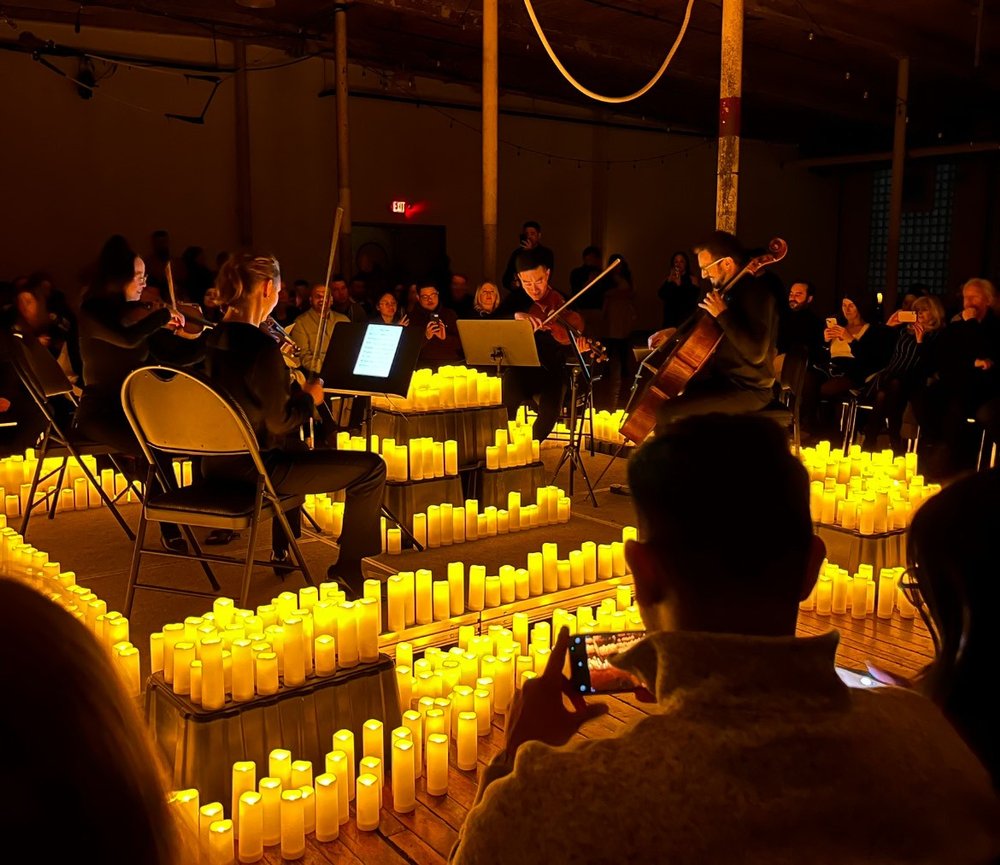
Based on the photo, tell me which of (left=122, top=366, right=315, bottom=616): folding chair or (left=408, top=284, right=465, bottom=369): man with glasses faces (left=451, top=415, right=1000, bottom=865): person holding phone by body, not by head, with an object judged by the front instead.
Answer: the man with glasses

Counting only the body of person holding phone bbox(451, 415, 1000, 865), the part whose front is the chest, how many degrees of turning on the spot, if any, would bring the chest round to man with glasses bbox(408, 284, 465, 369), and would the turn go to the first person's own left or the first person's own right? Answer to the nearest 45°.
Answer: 0° — they already face them

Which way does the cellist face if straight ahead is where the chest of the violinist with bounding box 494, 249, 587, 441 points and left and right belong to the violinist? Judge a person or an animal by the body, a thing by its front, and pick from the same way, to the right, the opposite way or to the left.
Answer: to the right

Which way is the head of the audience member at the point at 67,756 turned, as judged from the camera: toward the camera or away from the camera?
away from the camera

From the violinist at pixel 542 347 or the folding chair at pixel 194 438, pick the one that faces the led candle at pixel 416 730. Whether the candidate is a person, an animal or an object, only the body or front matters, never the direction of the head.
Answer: the violinist

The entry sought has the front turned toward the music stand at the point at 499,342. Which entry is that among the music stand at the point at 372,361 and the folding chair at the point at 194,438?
the folding chair

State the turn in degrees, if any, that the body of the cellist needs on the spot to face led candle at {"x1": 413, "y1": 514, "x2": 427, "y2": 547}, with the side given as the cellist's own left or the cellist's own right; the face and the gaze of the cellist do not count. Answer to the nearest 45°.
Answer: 0° — they already face it

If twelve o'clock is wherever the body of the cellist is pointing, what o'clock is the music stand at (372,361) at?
The music stand is roughly at 11 o'clock from the cellist.

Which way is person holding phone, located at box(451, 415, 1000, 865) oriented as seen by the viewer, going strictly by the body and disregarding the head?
away from the camera

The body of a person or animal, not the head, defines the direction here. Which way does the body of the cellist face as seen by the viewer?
to the viewer's left

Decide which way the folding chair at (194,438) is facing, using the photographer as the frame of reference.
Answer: facing away from the viewer and to the right of the viewer

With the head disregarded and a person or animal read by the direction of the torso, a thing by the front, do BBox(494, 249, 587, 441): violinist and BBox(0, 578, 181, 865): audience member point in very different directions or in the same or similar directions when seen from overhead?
very different directions
